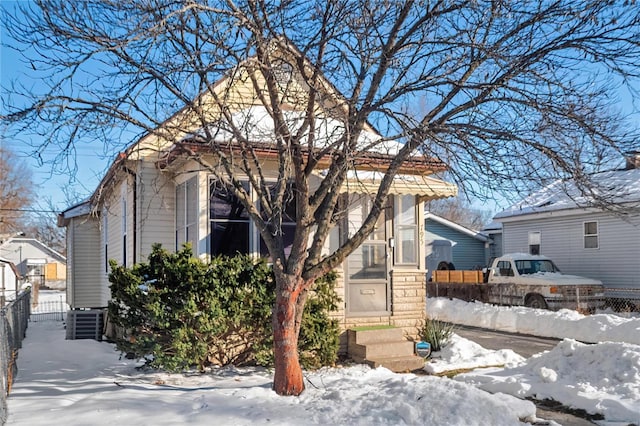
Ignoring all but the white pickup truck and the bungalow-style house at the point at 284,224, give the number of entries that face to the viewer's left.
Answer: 0

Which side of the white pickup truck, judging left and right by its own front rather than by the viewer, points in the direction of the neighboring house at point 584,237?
left

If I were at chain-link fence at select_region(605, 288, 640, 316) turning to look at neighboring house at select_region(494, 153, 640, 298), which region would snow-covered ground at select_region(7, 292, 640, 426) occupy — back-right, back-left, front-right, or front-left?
back-left

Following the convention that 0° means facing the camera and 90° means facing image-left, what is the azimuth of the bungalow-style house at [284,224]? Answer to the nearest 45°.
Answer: approximately 0°

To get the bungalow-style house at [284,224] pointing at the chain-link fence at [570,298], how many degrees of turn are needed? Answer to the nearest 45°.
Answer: approximately 135° to its left

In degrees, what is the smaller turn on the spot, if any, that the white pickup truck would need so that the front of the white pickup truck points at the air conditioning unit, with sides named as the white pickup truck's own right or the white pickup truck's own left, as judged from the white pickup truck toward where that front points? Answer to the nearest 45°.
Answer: approximately 90° to the white pickup truck's own right

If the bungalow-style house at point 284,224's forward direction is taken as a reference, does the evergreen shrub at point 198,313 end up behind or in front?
in front

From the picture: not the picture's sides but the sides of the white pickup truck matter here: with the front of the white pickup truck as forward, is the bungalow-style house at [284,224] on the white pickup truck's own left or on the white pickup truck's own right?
on the white pickup truck's own right

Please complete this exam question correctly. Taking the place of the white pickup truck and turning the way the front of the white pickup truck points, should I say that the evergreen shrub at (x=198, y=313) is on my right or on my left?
on my right

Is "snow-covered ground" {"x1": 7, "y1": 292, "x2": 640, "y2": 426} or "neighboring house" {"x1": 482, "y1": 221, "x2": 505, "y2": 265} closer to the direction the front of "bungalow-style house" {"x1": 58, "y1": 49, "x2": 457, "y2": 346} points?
the snow-covered ground

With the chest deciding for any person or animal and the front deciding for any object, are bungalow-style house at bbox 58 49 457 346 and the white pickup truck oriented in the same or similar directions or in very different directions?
same or similar directions

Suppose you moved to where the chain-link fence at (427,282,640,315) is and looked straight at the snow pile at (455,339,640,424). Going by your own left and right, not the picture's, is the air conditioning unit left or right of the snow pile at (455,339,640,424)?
right
